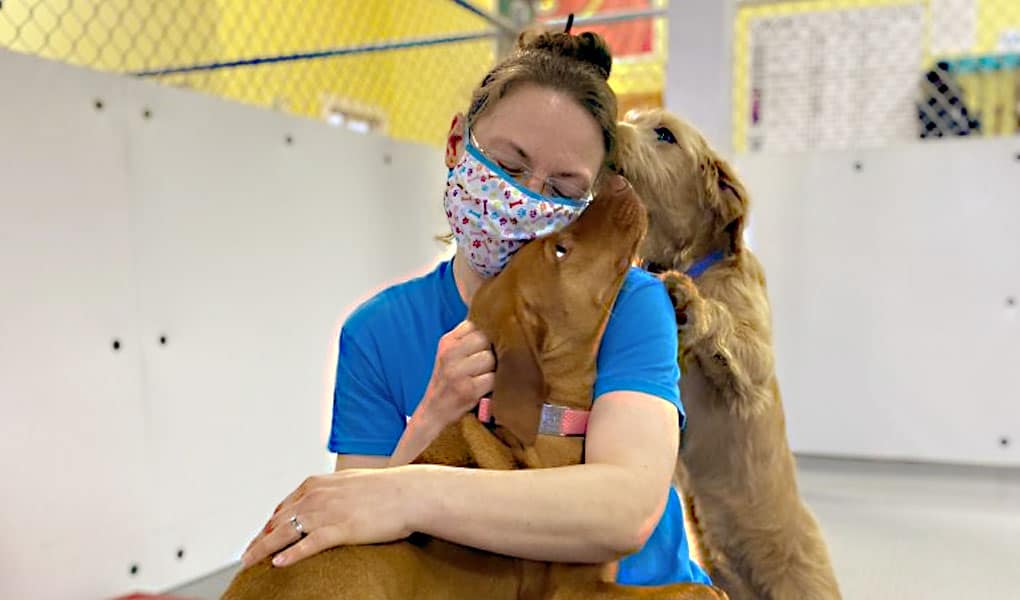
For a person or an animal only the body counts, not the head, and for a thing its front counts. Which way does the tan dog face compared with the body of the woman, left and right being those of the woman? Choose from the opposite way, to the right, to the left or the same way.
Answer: to the right

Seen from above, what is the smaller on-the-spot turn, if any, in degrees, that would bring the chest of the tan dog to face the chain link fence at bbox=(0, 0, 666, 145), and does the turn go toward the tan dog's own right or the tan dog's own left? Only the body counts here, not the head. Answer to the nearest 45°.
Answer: approximately 45° to the tan dog's own right

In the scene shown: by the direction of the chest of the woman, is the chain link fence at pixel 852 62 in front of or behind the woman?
behind

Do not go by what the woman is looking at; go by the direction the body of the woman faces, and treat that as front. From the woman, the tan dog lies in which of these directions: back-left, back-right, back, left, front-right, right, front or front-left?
back-left

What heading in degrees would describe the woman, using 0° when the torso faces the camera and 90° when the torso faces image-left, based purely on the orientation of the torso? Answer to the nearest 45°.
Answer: approximately 0°

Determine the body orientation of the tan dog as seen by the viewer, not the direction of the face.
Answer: to the viewer's left
